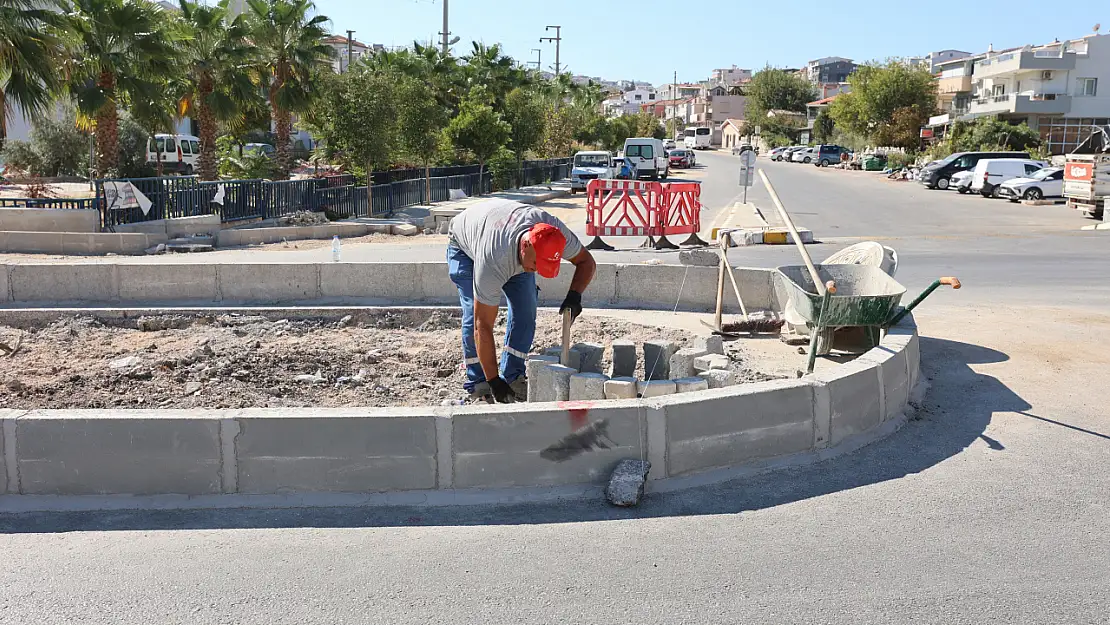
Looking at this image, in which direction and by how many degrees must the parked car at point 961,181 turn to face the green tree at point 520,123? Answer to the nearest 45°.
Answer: approximately 45° to its right

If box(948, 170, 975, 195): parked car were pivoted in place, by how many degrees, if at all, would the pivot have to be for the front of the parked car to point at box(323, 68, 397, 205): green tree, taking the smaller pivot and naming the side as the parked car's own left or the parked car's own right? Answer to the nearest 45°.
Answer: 0° — it already faces it

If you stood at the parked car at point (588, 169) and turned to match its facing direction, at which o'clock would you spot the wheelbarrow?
The wheelbarrow is roughly at 12 o'clock from the parked car.

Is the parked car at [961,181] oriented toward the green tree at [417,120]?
yes

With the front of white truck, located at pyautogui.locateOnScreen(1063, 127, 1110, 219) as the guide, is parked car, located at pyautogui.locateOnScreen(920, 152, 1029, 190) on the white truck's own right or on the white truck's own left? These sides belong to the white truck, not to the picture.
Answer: on the white truck's own left

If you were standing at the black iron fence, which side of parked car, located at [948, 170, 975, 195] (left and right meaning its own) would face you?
front

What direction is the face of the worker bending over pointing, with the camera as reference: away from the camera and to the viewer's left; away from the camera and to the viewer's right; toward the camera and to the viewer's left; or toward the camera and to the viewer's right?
toward the camera and to the viewer's right

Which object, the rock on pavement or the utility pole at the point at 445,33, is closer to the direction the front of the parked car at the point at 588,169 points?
the rock on pavement

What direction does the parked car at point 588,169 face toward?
toward the camera

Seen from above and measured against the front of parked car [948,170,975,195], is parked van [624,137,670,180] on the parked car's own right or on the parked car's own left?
on the parked car's own right

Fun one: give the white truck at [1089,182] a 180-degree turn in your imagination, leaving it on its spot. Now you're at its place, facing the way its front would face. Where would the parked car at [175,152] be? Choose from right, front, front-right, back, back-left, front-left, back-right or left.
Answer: front-right

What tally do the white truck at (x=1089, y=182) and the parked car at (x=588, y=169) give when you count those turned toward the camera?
1

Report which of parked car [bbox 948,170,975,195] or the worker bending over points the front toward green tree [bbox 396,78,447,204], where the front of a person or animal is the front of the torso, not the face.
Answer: the parked car

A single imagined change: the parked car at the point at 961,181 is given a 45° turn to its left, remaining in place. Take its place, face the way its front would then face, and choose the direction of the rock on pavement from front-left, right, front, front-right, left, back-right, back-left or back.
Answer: front

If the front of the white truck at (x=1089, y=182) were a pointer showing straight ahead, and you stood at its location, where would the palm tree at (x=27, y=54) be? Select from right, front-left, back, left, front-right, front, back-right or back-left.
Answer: back

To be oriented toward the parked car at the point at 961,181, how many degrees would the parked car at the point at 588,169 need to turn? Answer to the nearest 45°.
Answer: approximately 90° to its left

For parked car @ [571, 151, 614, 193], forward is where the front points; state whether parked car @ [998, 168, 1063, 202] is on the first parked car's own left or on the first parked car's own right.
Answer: on the first parked car's own left

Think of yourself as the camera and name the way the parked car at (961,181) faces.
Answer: facing the viewer and to the left of the viewer

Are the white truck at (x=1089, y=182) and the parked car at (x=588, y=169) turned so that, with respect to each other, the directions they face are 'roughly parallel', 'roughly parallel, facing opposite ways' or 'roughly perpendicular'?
roughly perpendicular

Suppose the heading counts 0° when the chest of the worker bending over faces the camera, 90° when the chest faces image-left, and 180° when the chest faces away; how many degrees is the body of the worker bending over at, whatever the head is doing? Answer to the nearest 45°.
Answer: approximately 315°

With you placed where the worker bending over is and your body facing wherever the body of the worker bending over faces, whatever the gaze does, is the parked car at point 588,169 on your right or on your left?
on your left

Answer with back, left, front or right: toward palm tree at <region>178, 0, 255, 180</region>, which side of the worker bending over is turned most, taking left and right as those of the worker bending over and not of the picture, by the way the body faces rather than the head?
back

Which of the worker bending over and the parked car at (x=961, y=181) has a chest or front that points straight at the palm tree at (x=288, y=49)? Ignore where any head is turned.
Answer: the parked car
